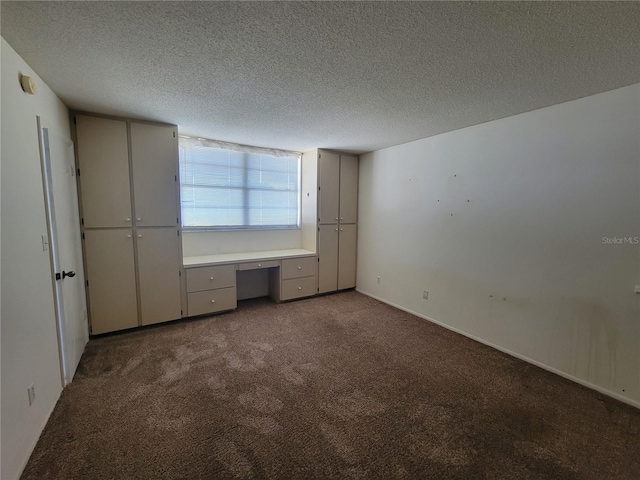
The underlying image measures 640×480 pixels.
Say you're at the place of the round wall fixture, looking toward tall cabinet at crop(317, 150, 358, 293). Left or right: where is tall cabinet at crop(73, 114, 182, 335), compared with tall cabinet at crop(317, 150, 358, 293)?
left

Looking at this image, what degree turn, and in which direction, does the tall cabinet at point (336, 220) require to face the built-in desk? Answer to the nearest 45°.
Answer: approximately 90° to its right

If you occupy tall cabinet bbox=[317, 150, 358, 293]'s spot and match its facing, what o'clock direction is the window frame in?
The window frame is roughly at 4 o'clock from the tall cabinet.

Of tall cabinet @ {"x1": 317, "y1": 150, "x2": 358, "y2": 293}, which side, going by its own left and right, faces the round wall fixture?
right

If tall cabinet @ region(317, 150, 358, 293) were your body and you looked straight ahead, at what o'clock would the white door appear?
The white door is roughly at 3 o'clock from the tall cabinet.

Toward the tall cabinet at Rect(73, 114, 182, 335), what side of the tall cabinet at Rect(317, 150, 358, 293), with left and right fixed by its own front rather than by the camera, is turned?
right

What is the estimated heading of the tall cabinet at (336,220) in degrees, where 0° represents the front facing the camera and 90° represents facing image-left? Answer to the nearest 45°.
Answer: approximately 315°

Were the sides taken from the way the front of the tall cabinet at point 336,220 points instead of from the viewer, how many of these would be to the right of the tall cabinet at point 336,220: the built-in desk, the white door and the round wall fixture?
3
